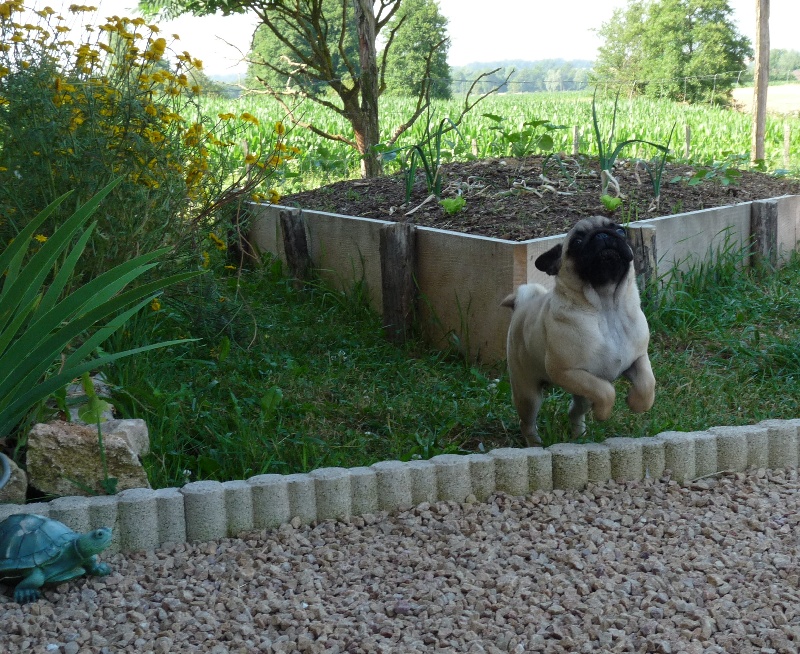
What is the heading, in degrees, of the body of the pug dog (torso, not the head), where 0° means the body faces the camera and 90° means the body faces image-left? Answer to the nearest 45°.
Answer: approximately 315°

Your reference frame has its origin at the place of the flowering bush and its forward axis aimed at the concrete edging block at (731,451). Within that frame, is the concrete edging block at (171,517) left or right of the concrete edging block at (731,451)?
right

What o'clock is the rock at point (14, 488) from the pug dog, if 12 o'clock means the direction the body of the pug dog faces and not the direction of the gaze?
The rock is roughly at 4 o'clock from the pug dog.

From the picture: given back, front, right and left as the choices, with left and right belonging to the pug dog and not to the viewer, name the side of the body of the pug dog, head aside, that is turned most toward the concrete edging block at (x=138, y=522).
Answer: right

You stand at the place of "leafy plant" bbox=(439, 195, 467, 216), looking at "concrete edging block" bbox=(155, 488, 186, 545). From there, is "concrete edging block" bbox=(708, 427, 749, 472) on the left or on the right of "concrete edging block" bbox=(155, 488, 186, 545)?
left

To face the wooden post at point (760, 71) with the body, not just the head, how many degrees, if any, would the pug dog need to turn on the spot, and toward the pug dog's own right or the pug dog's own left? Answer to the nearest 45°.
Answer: approximately 135° to the pug dog's own left

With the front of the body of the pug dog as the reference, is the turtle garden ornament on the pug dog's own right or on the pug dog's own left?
on the pug dog's own right

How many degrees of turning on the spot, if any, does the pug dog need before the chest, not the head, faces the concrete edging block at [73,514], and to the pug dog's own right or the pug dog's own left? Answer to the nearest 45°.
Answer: approximately 90° to the pug dog's own right

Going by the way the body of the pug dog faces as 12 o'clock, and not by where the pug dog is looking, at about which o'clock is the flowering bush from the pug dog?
The flowering bush is roughly at 5 o'clock from the pug dog.
